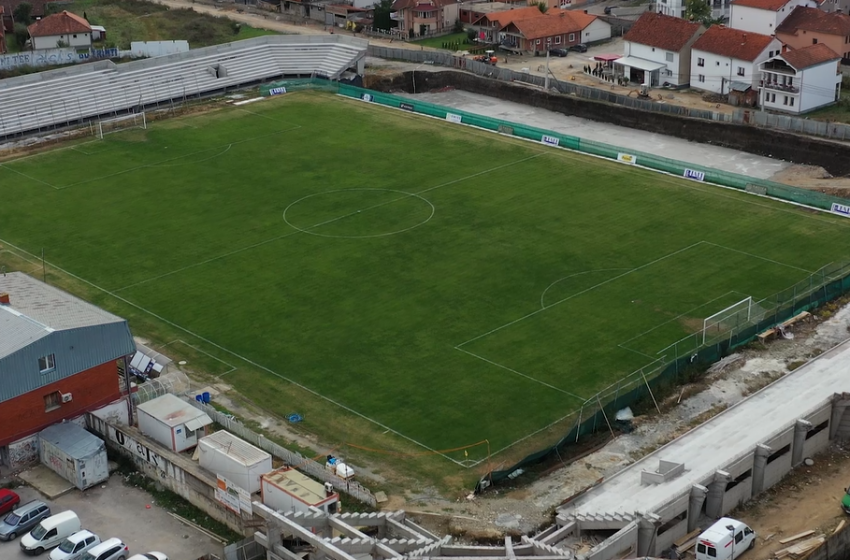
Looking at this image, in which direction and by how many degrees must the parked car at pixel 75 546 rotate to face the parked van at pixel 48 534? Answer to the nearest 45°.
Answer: approximately 90° to its right

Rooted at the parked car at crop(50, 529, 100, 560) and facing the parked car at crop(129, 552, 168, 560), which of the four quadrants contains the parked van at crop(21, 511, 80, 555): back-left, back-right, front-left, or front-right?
back-left

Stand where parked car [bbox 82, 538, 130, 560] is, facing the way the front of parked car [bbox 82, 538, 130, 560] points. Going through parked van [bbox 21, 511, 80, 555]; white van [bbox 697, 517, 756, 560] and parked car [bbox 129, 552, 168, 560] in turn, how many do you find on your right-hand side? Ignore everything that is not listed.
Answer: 1

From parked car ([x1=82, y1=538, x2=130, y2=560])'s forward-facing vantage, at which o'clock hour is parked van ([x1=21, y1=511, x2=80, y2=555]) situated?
parked van ([x1=21, y1=511, x2=80, y2=555]) is roughly at 3 o'clock from parked car ([x1=82, y1=538, x2=130, y2=560]).

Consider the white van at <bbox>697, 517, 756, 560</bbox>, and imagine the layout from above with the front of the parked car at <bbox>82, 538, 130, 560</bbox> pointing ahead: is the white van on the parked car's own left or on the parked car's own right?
on the parked car's own left

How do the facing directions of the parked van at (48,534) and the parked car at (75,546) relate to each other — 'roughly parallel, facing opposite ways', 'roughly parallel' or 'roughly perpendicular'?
roughly parallel

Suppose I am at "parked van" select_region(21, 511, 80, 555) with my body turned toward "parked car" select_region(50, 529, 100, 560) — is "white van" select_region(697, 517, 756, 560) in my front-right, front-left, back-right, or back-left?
front-left

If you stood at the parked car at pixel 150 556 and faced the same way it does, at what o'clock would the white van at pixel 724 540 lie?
The white van is roughly at 8 o'clock from the parked car.

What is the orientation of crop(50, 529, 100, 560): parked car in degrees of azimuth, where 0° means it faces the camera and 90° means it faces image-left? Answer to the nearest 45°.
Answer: approximately 45°

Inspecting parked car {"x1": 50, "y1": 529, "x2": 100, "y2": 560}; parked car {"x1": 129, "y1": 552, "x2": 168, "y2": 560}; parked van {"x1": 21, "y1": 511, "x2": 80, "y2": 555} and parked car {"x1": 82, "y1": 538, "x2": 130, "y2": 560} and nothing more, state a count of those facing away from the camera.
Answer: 0

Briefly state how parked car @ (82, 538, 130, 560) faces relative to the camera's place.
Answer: facing the viewer and to the left of the viewer
